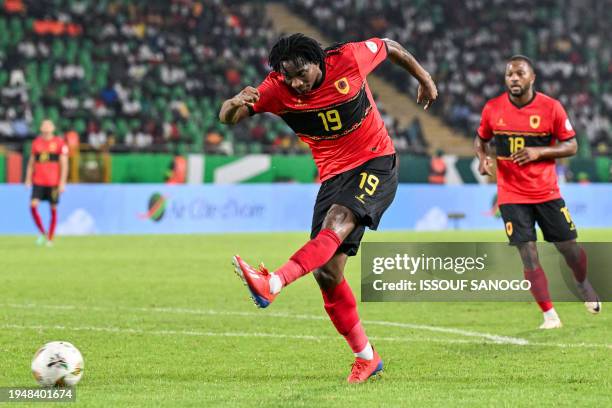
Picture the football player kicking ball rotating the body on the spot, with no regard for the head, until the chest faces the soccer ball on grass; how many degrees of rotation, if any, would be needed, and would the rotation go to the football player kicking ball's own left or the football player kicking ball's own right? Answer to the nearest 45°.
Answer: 0° — they already face it

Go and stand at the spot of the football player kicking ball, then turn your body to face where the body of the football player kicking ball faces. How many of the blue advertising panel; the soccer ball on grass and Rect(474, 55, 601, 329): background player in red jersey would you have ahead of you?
1

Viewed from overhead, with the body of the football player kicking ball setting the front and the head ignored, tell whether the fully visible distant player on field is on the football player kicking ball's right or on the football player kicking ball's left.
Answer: on the football player kicking ball's right

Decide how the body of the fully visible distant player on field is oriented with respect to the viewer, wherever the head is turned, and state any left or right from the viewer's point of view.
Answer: facing the viewer

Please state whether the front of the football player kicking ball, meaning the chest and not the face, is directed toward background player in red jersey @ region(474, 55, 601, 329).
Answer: no

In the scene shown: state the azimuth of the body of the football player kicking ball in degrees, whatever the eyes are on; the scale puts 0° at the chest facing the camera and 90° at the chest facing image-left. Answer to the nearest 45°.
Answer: approximately 45°

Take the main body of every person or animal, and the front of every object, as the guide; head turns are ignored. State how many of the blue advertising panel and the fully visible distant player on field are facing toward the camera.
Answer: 2

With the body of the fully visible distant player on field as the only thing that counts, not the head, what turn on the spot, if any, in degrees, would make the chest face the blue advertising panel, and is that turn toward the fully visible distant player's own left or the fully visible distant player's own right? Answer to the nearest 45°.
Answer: approximately 135° to the fully visible distant player's own left

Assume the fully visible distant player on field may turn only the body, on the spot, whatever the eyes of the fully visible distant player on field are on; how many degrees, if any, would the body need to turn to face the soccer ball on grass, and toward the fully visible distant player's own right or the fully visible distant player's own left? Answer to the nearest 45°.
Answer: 0° — they already face it

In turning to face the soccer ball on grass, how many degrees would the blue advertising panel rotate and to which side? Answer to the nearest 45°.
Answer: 0° — it already faces it

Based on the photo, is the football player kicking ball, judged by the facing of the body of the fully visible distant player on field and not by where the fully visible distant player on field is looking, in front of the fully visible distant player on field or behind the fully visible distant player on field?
in front

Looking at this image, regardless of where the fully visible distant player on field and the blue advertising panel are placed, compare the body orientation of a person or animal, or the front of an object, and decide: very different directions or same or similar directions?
same or similar directions

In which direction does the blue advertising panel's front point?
toward the camera

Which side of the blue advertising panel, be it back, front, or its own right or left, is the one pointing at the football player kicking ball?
front

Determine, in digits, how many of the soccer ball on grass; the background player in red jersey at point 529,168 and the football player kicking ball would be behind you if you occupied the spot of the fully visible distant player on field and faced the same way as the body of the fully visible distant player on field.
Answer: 0
